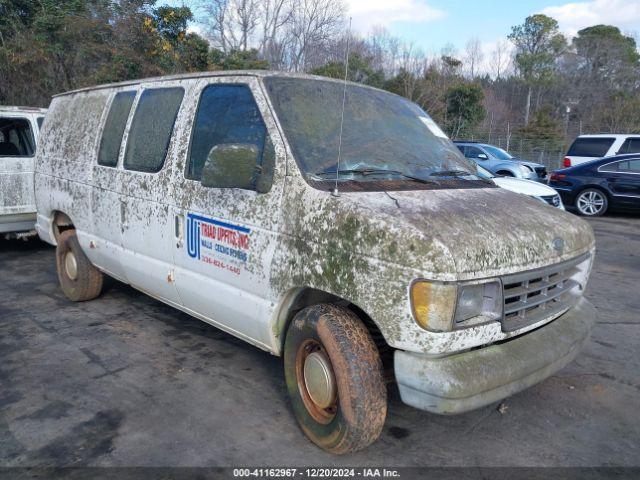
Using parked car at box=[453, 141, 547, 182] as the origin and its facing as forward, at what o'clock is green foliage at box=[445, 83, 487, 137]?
The green foliage is roughly at 7 o'clock from the parked car.

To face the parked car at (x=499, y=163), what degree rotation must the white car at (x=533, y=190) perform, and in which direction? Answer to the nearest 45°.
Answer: approximately 135° to its left

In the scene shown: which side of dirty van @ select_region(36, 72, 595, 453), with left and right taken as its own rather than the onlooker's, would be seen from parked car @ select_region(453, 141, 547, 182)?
left

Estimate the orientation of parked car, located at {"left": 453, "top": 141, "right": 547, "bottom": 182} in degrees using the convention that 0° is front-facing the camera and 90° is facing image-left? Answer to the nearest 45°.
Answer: approximately 315°

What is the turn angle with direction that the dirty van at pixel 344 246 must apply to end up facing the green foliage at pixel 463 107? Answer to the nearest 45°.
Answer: approximately 135° to its left
